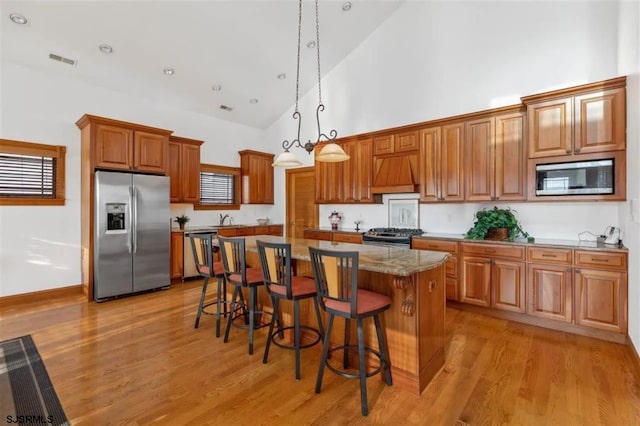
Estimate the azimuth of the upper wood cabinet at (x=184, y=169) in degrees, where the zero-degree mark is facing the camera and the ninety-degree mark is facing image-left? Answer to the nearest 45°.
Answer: approximately 315°

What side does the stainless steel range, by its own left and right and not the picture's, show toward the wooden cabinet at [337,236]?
right
